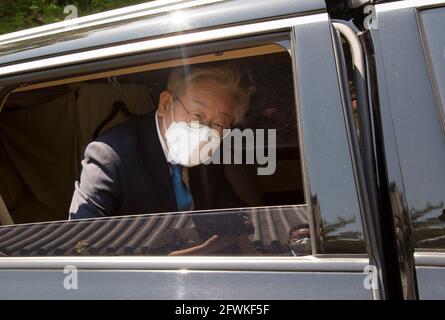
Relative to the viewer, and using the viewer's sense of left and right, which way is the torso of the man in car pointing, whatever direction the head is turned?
facing the viewer and to the right of the viewer

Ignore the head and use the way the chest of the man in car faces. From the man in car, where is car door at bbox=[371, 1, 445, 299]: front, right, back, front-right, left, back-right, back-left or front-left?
front
